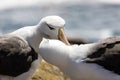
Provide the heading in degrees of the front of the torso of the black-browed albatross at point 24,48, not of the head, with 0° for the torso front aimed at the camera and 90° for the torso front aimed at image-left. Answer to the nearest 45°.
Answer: approximately 270°
